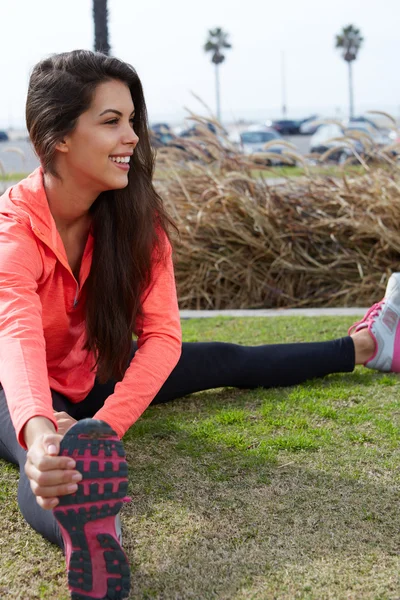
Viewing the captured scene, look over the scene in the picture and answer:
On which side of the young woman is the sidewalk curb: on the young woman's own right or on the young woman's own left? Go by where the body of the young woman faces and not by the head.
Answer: on the young woman's own left

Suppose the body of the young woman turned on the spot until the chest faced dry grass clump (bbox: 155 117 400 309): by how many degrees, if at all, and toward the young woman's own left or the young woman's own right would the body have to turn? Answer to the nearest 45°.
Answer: approximately 135° to the young woman's own left

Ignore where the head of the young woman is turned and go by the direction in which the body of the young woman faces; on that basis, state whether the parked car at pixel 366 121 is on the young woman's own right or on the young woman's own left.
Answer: on the young woman's own left

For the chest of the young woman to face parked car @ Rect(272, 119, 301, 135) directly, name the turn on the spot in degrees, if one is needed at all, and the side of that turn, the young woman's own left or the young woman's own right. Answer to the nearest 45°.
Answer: approximately 135° to the young woman's own left

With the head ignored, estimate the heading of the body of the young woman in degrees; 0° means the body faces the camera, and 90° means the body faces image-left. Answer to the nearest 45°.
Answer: approximately 315°
